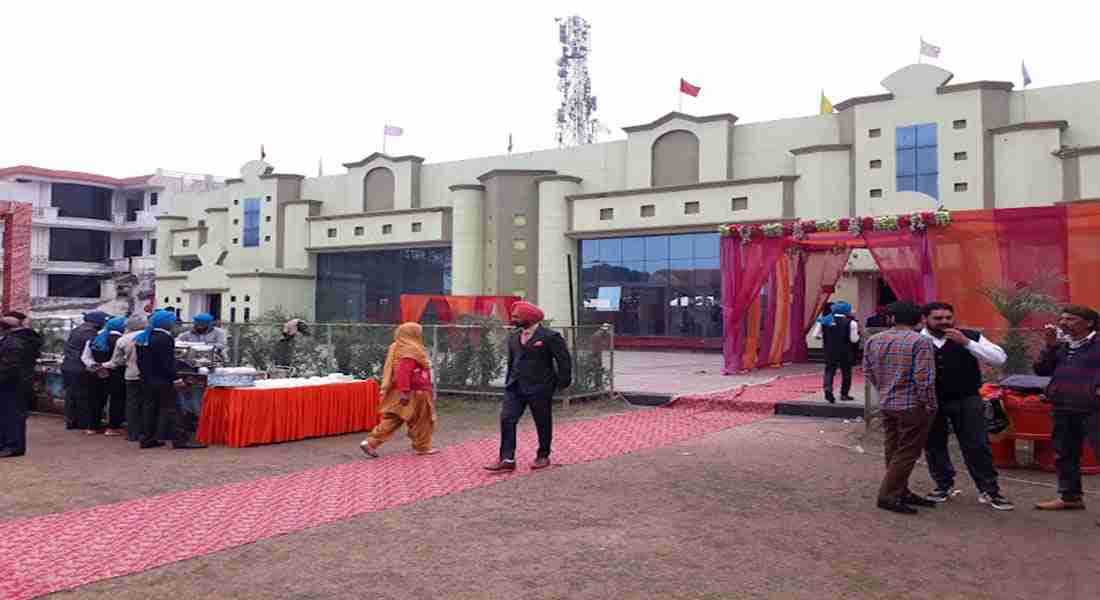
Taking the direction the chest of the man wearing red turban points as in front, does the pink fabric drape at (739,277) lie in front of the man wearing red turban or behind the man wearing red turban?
behind

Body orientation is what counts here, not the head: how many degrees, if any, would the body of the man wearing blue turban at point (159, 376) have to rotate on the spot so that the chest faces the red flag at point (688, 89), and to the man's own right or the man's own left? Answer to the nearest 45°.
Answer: approximately 45° to the man's own left

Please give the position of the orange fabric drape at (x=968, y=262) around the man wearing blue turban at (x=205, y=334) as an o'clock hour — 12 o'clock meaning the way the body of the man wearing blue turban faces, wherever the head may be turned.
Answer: The orange fabric drape is roughly at 8 o'clock from the man wearing blue turban.

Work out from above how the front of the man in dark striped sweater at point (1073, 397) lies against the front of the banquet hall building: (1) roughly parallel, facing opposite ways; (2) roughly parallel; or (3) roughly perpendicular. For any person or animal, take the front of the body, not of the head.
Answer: roughly perpendicular

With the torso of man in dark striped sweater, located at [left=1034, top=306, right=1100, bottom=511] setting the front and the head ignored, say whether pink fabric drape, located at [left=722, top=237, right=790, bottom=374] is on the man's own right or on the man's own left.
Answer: on the man's own right

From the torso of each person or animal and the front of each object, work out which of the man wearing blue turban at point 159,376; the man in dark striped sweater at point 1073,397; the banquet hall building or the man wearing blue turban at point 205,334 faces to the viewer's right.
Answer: the man wearing blue turban at point 159,376

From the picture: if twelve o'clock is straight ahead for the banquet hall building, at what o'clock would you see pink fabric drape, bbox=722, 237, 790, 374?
The pink fabric drape is roughly at 10 o'clock from the banquet hall building.

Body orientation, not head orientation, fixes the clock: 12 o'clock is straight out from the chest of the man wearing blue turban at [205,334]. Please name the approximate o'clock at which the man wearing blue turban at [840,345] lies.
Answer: the man wearing blue turban at [840,345] is roughly at 8 o'clock from the man wearing blue turban at [205,334].

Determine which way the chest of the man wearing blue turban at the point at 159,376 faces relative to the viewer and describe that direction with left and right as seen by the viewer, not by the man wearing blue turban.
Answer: facing to the right of the viewer

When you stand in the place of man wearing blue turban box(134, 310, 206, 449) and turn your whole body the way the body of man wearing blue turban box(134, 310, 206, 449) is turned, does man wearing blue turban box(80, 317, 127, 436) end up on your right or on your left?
on your left

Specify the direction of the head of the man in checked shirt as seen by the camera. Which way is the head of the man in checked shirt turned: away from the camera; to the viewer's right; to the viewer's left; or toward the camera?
away from the camera

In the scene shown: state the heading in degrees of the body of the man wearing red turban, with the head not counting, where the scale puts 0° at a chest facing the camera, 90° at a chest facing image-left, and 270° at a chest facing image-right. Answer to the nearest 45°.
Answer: approximately 45°

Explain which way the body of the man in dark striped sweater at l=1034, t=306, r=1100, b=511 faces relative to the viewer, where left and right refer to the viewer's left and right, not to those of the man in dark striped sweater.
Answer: facing to the left of the viewer

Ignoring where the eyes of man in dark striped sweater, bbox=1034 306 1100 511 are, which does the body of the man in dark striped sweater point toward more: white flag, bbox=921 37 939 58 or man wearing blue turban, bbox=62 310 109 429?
the man wearing blue turban
